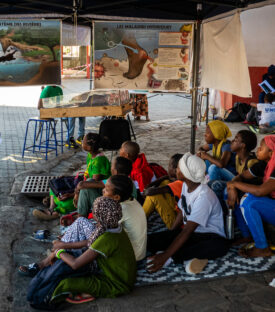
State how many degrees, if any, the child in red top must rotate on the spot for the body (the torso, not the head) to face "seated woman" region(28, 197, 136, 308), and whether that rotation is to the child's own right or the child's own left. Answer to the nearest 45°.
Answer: approximately 90° to the child's own left

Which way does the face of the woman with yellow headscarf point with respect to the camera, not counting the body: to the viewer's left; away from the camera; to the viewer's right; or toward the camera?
to the viewer's left

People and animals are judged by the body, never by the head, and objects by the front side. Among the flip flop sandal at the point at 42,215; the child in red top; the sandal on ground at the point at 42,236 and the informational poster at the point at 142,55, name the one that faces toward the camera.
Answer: the informational poster

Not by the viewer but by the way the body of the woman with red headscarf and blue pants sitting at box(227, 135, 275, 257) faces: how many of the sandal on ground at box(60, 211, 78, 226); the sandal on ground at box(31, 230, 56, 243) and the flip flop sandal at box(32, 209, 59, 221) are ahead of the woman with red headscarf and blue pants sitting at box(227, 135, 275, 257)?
3

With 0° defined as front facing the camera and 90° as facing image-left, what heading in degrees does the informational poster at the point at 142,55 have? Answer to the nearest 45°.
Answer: approximately 0°

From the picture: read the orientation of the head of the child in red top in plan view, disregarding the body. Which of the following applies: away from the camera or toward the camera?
away from the camera

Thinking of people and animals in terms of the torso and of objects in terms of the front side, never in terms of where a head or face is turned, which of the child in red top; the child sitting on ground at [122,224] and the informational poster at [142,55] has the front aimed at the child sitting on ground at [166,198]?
the informational poster
